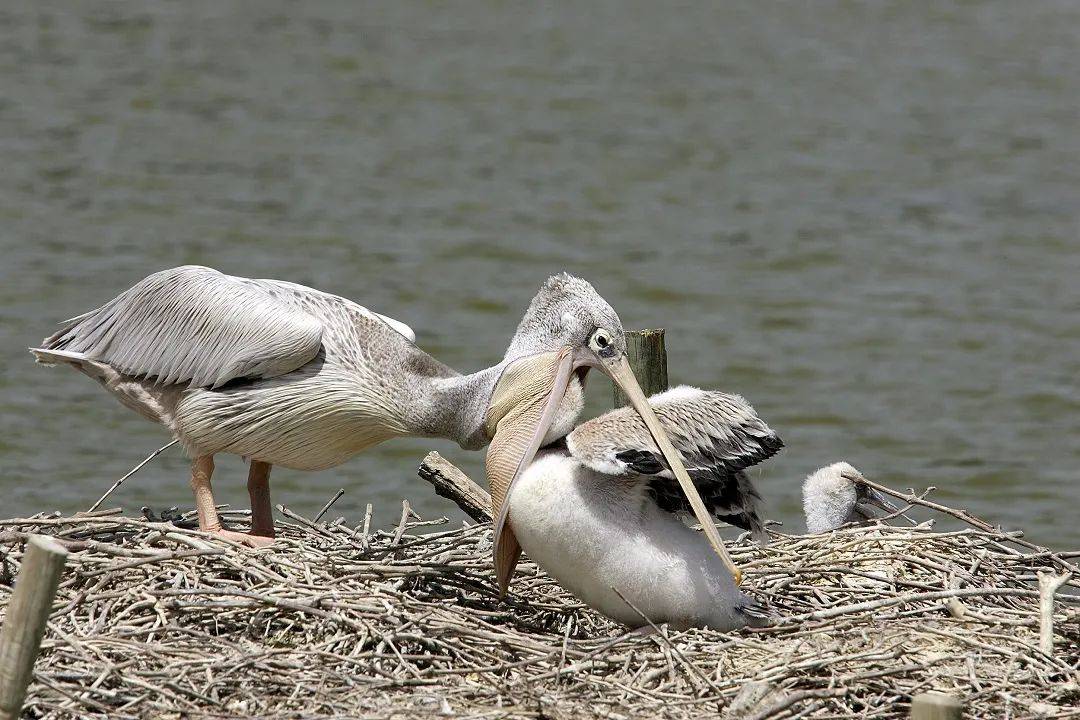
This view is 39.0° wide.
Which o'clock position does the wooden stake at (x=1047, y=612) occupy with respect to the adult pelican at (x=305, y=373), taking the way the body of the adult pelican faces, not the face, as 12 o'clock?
The wooden stake is roughly at 1 o'clock from the adult pelican.

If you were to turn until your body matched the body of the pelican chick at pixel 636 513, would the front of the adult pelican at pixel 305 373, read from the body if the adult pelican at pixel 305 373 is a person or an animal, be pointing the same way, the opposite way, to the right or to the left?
the opposite way

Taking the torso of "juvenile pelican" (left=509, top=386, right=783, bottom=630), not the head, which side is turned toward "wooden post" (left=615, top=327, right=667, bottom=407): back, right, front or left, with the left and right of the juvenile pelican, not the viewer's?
right

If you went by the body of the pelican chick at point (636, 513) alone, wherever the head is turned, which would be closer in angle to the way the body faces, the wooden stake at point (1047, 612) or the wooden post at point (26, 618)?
the wooden post

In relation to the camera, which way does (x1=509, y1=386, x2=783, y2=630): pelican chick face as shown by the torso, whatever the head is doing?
to the viewer's left

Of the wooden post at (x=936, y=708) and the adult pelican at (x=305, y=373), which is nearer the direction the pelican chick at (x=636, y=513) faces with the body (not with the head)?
the adult pelican

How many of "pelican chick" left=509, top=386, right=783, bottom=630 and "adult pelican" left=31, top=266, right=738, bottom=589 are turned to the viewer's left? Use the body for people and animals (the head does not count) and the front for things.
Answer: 1

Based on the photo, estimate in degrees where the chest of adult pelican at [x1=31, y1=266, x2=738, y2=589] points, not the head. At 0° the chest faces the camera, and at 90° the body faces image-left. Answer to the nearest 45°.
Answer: approximately 270°

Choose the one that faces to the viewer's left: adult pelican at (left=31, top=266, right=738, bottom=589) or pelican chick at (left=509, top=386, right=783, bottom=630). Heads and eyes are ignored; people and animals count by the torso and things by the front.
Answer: pelican chick at (left=509, top=386, right=783, bottom=630)

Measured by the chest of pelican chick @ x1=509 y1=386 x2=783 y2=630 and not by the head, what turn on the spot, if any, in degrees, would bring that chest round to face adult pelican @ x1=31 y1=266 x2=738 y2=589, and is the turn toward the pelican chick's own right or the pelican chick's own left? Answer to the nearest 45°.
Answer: approximately 45° to the pelican chick's own right

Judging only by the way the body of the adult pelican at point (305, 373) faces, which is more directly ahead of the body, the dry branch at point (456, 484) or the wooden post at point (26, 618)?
the dry branch

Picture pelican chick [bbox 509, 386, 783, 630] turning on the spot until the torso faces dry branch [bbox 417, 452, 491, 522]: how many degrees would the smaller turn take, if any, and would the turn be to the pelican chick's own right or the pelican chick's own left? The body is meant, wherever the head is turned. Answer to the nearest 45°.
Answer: approximately 45° to the pelican chick's own right

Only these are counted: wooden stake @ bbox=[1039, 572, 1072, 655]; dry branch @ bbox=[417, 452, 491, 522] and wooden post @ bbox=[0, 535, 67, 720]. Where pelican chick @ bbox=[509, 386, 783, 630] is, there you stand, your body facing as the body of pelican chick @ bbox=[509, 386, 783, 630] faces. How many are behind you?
1
